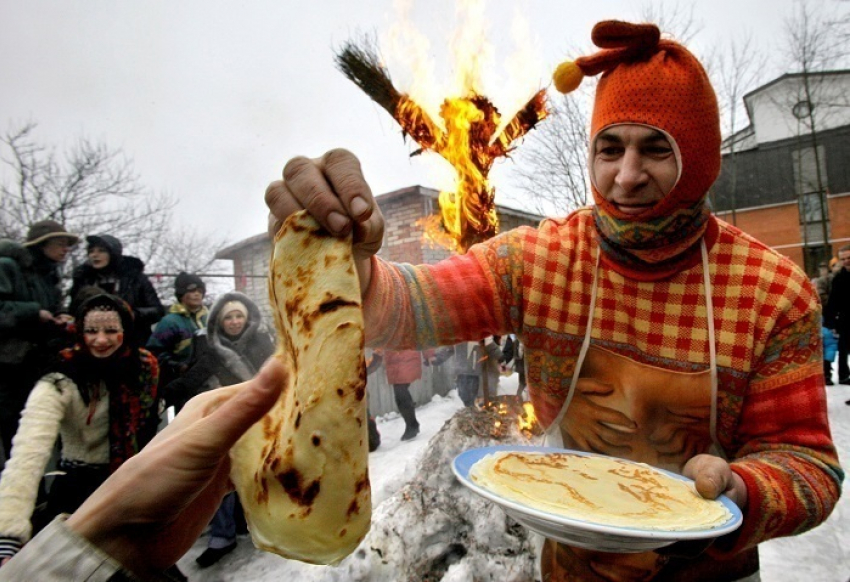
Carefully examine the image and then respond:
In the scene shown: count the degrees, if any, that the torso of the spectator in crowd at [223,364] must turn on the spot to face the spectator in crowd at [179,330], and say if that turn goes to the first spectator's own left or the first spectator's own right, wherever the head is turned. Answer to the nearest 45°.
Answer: approximately 135° to the first spectator's own right

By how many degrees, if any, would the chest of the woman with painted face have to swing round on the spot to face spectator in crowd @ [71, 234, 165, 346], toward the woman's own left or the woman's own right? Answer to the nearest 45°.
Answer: approximately 180°

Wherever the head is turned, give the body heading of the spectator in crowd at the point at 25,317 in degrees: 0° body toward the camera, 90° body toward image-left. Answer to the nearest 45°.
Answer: approximately 270°

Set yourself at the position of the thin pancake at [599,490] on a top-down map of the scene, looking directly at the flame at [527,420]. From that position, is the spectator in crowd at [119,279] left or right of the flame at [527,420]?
left

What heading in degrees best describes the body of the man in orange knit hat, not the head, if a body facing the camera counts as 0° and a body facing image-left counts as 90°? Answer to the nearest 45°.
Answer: approximately 0°

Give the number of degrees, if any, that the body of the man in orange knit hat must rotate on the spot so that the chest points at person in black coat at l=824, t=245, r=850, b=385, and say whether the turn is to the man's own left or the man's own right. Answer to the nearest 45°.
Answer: approximately 135° to the man's own left
